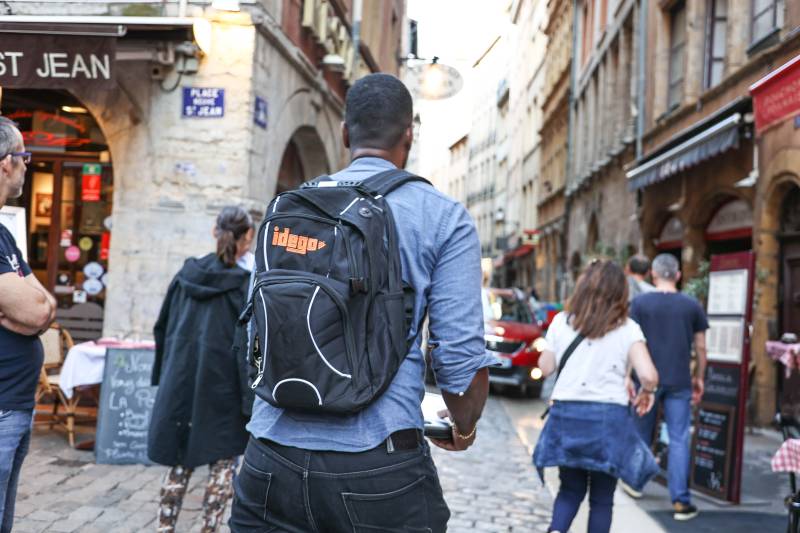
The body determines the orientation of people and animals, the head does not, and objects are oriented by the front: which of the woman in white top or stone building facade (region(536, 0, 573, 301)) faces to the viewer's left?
the stone building facade

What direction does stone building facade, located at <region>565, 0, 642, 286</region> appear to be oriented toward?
to the viewer's left

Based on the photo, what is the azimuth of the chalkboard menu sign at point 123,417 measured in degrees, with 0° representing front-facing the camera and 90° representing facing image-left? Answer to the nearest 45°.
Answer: approximately 0°

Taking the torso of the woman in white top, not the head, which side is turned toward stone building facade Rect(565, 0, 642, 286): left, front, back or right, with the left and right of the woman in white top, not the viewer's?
front

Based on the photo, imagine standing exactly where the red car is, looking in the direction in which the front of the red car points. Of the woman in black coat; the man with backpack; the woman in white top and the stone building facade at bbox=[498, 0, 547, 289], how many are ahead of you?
3

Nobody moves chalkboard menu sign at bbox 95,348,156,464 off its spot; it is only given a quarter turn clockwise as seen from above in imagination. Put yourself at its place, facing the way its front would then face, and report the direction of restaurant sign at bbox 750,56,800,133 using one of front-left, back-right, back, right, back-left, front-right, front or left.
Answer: back

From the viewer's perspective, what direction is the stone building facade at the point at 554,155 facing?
to the viewer's left

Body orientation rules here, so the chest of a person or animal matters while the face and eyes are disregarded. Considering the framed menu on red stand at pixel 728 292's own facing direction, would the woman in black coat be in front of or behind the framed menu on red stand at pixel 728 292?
in front

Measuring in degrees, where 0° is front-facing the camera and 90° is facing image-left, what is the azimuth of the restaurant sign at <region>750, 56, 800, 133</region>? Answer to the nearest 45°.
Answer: approximately 45°

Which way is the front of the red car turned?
toward the camera

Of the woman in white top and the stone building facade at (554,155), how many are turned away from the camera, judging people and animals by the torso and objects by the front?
1

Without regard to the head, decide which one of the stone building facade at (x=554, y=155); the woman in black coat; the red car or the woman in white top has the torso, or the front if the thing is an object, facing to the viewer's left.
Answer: the stone building facade

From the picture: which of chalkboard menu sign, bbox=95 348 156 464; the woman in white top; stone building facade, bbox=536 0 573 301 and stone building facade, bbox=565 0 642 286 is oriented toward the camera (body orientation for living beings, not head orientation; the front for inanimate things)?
the chalkboard menu sign

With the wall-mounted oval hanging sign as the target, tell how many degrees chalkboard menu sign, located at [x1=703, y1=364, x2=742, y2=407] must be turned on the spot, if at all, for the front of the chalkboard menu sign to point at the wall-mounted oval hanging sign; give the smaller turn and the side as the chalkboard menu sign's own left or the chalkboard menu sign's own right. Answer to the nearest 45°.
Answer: approximately 90° to the chalkboard menu sign's own right

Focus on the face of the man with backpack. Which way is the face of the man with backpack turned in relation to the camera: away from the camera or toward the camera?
away from the camera

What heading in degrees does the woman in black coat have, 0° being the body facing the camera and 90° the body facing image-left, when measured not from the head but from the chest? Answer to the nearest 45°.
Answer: approximately 225°

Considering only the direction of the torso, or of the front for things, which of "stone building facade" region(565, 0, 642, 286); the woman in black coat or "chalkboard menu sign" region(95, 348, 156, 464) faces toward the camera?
the chalkboard menu sign

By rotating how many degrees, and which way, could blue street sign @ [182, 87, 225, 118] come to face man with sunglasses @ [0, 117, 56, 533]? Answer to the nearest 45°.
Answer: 0° — it already faces them

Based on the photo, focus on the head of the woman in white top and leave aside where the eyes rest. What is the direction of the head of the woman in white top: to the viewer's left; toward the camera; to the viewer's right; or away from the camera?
away from the camera
